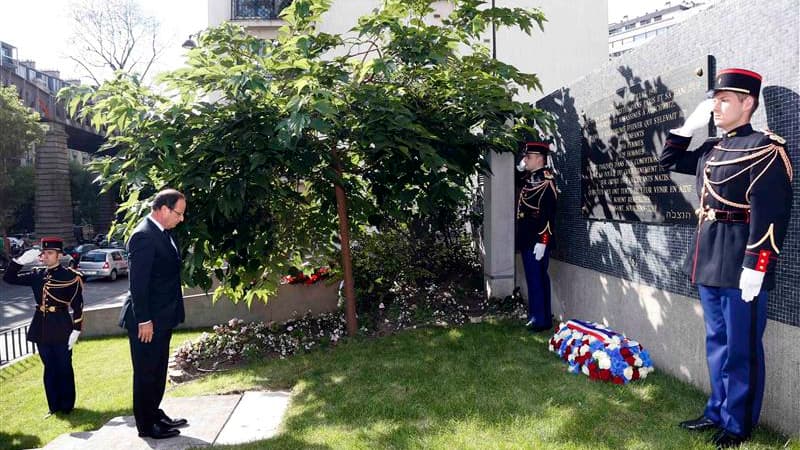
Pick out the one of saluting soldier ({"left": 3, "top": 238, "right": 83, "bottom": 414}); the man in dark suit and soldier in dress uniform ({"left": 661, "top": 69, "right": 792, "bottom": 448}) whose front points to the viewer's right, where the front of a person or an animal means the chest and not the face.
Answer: the man in dark suit

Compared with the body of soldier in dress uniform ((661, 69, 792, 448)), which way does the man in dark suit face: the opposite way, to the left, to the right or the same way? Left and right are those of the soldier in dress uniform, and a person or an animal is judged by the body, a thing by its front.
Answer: the opposite way

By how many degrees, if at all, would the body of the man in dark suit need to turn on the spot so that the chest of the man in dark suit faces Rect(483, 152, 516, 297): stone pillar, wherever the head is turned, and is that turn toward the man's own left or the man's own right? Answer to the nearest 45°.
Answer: approximately 45° to the man's own left

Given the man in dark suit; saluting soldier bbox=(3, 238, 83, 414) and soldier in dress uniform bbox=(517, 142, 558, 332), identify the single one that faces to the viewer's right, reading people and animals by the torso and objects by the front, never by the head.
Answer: the man in dark suit

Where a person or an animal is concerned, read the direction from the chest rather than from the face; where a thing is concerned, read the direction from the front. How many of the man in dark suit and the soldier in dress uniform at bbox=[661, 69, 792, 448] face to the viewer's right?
1

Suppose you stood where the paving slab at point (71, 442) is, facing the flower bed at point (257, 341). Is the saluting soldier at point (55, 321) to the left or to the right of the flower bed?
left

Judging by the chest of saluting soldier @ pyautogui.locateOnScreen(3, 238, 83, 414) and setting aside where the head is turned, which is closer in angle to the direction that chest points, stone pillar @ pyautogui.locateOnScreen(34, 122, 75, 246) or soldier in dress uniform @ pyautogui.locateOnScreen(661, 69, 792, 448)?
the soldier in dress uniform

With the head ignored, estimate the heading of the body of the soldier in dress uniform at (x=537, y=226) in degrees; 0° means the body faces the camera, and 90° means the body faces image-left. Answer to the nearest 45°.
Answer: approximately 45°

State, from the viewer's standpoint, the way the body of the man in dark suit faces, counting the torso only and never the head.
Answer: to the viewer's right

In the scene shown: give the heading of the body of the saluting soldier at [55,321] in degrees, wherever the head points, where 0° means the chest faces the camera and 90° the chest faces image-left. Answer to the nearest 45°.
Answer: approximately 45°
